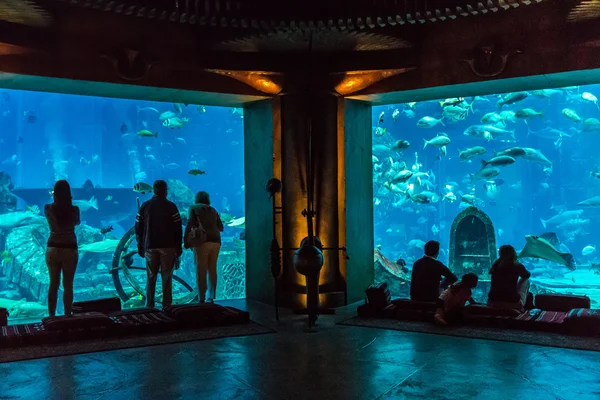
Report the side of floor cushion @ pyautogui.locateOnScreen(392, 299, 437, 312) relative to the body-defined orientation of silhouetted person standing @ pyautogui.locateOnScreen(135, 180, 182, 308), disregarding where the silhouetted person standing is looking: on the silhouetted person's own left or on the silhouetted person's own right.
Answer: on the silhouetted person's own right

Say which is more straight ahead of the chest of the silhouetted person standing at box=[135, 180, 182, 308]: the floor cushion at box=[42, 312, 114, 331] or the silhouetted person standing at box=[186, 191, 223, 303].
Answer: the silhouetted person standing

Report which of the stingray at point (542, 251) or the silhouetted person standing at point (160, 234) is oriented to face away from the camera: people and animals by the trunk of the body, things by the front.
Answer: the silhouetted person standing

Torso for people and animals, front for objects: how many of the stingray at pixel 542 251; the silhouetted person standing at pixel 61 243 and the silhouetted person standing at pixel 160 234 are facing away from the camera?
2

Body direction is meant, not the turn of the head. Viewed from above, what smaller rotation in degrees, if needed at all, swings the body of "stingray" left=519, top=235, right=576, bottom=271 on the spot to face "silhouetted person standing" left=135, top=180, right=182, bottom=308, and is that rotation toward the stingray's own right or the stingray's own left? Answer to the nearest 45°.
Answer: approximately 45° to the stingray's own left

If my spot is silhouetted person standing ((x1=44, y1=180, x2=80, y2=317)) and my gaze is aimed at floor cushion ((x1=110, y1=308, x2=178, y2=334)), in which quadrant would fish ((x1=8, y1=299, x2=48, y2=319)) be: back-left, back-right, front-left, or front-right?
back-left

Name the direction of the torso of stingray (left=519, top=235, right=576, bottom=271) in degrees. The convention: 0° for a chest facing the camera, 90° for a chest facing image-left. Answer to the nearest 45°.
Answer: approximately 90°

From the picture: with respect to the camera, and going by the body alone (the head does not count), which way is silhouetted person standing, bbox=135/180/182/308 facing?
away from the camera

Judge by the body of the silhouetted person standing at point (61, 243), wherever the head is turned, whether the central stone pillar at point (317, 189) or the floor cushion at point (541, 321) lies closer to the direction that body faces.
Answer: the central stone pillar

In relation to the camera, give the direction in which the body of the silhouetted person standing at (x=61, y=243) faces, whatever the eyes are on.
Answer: away from the camera
